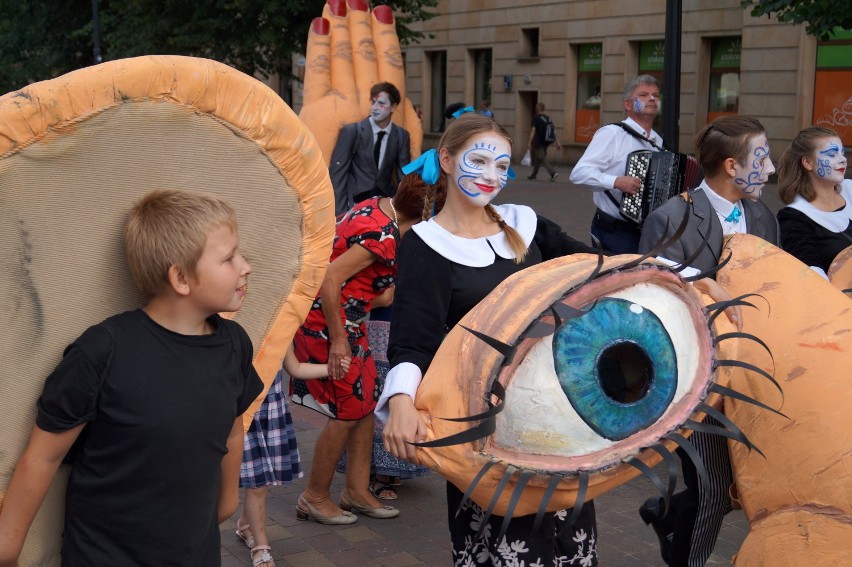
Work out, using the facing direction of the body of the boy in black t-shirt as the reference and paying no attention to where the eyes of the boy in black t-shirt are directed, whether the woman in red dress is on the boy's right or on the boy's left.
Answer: on the boy's left

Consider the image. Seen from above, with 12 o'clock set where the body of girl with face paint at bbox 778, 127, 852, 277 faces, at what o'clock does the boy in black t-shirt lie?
The boy in black t-shirt is roughly at 2 o'clock from the girl with face paint.

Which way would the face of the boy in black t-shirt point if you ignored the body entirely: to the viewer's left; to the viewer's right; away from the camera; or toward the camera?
to the viewer's right

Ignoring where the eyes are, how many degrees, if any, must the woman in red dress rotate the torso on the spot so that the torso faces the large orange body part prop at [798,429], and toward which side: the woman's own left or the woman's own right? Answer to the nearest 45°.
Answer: approximately 45° to the woman's own right

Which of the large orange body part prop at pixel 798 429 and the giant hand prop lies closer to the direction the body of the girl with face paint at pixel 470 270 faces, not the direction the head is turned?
the large orange body part prop

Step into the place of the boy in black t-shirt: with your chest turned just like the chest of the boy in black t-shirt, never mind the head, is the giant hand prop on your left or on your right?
on your left

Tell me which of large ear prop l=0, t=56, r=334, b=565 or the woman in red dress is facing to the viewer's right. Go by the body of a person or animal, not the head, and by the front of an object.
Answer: the woman in red dress

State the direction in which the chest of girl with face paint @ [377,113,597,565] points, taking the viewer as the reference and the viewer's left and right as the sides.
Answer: facing the viewer and to the right of the viewer

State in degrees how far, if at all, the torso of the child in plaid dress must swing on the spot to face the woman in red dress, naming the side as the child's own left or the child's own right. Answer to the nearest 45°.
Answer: approximately 90° to the child's own left

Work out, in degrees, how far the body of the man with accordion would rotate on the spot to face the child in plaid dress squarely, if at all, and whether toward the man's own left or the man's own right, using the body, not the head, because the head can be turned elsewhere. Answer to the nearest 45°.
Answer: approximately 90° to the man's own right
